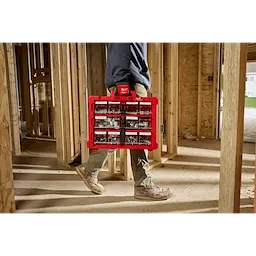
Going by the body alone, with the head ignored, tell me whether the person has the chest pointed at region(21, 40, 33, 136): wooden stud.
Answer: no

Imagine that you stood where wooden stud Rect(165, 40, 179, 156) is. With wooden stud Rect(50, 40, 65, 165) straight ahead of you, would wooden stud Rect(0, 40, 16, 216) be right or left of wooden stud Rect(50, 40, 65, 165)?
left

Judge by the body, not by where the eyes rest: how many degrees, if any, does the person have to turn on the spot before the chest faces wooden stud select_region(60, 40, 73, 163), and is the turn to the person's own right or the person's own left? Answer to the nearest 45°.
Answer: approximately 135° to the person's own left

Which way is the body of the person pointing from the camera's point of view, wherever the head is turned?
to the viewer's right

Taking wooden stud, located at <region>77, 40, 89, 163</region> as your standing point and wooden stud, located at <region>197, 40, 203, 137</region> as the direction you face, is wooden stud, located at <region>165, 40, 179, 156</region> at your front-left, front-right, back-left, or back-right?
front-right

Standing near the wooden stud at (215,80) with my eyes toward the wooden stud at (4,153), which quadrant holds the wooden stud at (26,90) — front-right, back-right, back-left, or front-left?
front-right

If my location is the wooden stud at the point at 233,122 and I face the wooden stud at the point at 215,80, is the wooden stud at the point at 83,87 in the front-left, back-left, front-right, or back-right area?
front-left

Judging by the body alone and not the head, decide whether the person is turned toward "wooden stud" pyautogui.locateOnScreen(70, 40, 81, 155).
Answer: no

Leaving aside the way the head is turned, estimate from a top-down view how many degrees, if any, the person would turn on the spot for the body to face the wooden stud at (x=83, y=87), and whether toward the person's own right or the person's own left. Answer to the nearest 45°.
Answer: approximately 135° to the person's own left

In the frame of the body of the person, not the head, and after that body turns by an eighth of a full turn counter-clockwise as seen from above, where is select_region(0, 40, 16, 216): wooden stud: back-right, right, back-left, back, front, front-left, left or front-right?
back
